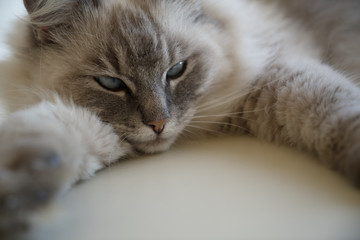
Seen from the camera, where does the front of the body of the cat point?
toward the camera
